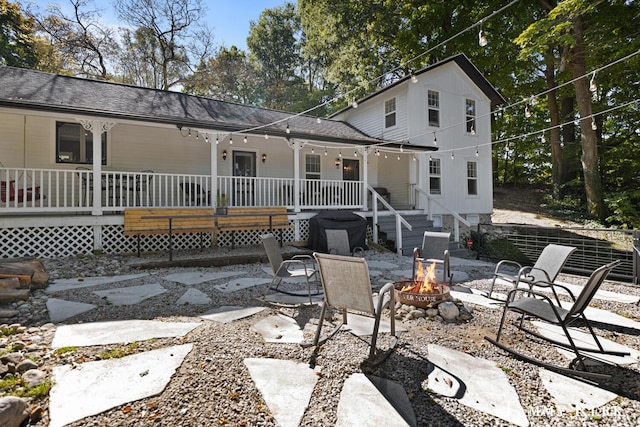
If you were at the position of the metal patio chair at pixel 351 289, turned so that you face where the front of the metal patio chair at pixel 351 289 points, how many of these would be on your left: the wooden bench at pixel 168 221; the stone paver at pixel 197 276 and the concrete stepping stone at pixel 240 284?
3

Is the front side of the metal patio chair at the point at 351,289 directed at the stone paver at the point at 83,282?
no

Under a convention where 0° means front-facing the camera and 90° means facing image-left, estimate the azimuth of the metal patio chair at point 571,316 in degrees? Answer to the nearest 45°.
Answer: approximately 135°

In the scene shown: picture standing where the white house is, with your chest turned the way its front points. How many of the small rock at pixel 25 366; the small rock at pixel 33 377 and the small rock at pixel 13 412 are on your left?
0

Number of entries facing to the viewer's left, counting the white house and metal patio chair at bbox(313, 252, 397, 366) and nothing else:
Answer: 0

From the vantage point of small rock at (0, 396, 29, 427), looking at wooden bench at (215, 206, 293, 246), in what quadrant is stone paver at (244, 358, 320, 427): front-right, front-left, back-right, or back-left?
front-right

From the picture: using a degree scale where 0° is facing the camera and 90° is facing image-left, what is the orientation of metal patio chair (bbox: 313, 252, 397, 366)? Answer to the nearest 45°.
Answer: approximately 225°

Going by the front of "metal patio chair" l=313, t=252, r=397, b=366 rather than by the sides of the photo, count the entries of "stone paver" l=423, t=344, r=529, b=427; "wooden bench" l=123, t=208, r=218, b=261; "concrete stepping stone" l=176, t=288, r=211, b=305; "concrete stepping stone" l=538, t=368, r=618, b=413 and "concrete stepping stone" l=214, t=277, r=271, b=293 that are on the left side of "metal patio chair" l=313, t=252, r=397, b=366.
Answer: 3

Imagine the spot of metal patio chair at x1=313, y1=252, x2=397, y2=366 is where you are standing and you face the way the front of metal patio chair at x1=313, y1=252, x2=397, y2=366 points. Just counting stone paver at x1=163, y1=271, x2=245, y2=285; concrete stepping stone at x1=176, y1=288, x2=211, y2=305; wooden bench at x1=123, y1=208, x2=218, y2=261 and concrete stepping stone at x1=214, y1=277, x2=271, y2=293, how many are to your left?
4

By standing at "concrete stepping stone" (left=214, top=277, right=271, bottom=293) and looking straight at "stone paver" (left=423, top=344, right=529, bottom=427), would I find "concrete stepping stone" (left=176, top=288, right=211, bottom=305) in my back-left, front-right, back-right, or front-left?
front-right

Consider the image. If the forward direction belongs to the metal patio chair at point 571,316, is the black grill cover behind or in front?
in front

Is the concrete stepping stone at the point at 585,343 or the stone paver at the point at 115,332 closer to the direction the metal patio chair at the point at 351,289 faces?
the concrete stepping stone

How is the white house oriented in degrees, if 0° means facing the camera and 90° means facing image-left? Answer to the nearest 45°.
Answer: approximately 315°

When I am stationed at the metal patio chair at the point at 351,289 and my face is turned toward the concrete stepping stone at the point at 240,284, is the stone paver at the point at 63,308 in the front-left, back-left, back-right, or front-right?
front-left

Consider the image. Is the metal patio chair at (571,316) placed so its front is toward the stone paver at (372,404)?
no

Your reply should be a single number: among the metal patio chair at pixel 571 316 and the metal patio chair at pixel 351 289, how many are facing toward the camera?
0

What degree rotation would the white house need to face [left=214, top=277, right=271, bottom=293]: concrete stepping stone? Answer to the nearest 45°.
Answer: approximately 45° to its right

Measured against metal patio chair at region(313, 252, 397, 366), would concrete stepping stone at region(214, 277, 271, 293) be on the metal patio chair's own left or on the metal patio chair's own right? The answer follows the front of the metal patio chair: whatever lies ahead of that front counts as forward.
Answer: on the metal patio chair's own left

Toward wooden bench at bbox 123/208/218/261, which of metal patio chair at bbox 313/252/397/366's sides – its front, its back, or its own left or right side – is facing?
left

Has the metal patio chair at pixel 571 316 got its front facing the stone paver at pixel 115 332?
no
